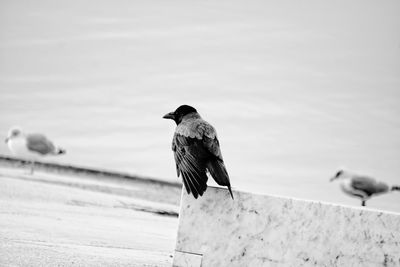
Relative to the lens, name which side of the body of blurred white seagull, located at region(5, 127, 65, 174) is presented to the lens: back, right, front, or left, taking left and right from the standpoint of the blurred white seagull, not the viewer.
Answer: left

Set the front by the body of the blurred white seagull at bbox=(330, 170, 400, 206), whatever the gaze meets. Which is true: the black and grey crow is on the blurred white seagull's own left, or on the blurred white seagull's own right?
on the blurred white seagull's own left

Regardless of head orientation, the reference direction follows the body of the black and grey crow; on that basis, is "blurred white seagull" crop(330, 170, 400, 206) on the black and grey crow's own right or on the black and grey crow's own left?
on the black and grey crow's own right

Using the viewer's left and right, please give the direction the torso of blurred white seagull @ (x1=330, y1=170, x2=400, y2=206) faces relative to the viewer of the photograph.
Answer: facing to the left of the viewer

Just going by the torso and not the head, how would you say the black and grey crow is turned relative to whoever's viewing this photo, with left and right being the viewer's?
facing away from the viewer and to the left of the viewer

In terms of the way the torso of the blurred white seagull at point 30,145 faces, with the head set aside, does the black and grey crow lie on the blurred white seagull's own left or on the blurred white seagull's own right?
on the blurred white seagull's own left

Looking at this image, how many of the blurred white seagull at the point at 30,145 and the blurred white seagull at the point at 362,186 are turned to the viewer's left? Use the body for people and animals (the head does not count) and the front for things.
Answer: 2

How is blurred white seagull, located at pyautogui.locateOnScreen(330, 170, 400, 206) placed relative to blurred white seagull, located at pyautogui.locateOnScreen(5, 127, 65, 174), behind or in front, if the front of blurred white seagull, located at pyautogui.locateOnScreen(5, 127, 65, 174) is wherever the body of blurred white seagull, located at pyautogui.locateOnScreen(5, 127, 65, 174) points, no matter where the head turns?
behind
